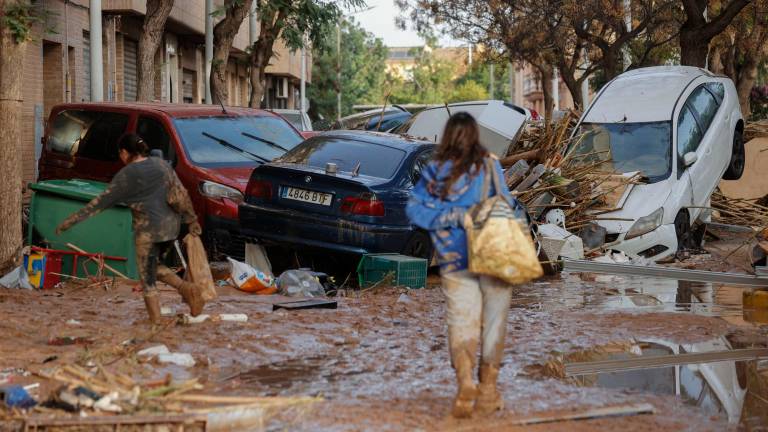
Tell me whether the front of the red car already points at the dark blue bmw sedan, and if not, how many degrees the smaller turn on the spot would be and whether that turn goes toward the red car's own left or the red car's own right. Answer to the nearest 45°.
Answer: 0° — it already faces it

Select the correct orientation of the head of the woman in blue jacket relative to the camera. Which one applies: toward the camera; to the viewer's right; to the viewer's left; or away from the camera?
away from the camera

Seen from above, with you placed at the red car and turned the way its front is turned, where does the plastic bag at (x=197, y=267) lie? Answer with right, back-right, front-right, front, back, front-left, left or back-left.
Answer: front-right

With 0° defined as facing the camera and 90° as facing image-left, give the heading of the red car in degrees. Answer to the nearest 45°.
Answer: approximately 315°

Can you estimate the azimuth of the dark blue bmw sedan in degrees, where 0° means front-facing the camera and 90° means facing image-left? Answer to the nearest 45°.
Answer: approximately 225°

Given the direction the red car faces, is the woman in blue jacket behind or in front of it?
in front

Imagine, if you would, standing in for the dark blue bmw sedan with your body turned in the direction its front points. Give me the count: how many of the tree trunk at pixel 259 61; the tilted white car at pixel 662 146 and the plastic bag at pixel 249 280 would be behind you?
1

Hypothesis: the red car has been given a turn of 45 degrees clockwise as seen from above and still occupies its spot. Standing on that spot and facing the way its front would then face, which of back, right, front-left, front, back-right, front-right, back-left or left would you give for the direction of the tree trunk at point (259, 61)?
back

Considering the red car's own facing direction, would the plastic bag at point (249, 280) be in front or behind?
in front

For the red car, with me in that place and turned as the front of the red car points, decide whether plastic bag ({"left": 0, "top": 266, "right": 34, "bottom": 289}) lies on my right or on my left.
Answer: on my right

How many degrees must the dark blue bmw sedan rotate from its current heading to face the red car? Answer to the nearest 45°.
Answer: approximately 90° to its left

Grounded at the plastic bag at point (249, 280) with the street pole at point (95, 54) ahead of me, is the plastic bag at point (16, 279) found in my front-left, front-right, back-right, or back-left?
front-left

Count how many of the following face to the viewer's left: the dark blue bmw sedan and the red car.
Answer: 0
